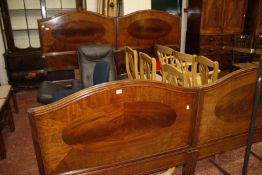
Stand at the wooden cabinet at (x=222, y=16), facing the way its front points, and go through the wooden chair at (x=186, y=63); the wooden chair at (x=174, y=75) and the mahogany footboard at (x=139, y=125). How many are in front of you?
3

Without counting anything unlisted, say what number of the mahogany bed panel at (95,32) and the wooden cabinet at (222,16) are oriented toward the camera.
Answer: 2

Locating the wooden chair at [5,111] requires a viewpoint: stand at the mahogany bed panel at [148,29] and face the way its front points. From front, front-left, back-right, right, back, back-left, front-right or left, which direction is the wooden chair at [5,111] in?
front-right

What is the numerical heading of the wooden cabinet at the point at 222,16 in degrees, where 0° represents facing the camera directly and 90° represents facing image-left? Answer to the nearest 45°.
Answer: approximately 0°

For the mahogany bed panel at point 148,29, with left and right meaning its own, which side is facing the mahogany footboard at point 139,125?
front

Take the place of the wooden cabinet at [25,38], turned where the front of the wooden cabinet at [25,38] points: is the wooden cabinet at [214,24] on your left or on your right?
on your left

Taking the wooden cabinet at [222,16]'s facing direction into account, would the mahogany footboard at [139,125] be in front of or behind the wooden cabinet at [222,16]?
in front

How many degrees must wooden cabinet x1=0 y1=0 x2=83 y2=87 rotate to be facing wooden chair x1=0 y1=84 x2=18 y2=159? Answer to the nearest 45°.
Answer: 0° — it already faces it

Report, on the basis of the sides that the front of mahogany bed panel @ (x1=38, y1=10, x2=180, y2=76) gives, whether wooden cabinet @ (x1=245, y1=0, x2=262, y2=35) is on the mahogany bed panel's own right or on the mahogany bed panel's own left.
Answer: on the mahogany bed panel's own left

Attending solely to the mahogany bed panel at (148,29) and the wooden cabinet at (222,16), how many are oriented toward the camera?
2

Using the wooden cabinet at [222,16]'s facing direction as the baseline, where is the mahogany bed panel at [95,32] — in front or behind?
in front
